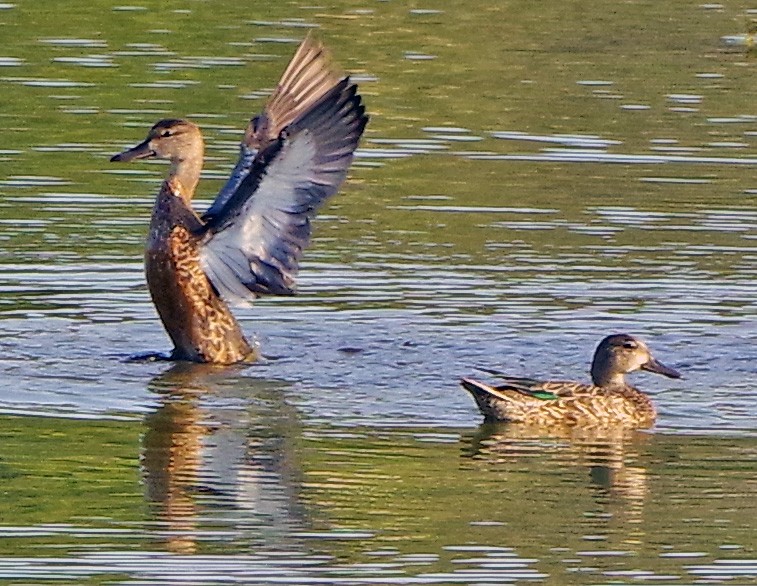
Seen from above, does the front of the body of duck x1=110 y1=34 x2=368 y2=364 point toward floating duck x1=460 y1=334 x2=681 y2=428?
no

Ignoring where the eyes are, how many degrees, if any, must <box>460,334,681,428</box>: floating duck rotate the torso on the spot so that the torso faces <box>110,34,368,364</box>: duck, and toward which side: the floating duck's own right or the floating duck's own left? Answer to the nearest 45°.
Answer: approximately 135° to the floating duck's own left

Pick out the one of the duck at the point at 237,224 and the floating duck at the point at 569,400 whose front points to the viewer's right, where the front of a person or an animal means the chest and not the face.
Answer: the floating duck

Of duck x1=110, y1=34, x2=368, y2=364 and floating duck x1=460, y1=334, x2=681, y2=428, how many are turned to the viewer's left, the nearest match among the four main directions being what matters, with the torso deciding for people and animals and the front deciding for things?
1

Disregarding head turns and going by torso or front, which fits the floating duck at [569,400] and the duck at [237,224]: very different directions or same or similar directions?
very different directions

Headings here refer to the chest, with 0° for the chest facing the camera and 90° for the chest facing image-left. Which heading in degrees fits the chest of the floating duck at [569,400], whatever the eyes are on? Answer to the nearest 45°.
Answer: approximately 270°

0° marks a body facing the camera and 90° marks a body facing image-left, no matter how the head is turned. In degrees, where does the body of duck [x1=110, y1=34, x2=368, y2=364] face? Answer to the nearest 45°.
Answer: approximately 90°
